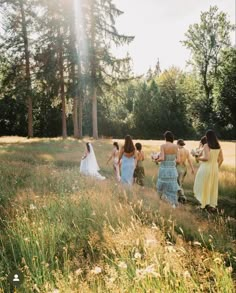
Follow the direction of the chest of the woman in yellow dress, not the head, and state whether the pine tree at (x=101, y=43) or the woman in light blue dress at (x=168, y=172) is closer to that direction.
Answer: the pine tree

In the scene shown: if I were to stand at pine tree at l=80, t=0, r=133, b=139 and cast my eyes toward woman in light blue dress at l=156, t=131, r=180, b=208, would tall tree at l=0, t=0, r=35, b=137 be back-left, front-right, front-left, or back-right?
back-right

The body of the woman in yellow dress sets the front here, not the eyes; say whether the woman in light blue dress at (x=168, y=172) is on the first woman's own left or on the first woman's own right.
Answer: on the first woman's own left

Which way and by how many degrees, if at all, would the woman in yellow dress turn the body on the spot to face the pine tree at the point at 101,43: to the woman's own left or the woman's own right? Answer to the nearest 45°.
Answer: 0° — they already face it

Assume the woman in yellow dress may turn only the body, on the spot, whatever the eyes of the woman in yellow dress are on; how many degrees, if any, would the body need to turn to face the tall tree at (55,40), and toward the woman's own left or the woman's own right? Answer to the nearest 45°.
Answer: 0° — they already face it

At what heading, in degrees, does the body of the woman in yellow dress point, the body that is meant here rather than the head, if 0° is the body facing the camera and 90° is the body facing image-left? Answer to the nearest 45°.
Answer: approximately 135°
